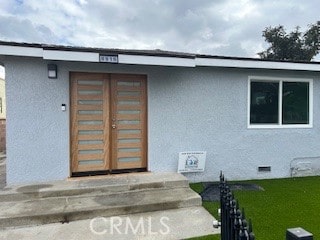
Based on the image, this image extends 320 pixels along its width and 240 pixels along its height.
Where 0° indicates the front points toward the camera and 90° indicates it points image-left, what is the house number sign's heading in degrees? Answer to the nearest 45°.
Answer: approximately 0°

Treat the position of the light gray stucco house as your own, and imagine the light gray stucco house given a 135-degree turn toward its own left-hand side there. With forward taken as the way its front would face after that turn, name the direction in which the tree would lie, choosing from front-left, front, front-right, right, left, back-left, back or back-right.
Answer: front

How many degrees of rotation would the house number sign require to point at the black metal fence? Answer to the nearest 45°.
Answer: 0° — it already faces it

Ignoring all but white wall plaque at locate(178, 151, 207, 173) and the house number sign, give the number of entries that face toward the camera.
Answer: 2

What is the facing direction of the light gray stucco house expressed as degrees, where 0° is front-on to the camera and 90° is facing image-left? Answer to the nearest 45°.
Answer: approximately 0°

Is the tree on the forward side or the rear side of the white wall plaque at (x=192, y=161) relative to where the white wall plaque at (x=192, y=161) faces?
on the rear side

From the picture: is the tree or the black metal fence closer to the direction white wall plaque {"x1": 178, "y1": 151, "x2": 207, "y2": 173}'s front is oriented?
the black metal fence

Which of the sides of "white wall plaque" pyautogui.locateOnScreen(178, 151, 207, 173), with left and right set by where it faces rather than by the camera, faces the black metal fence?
front
